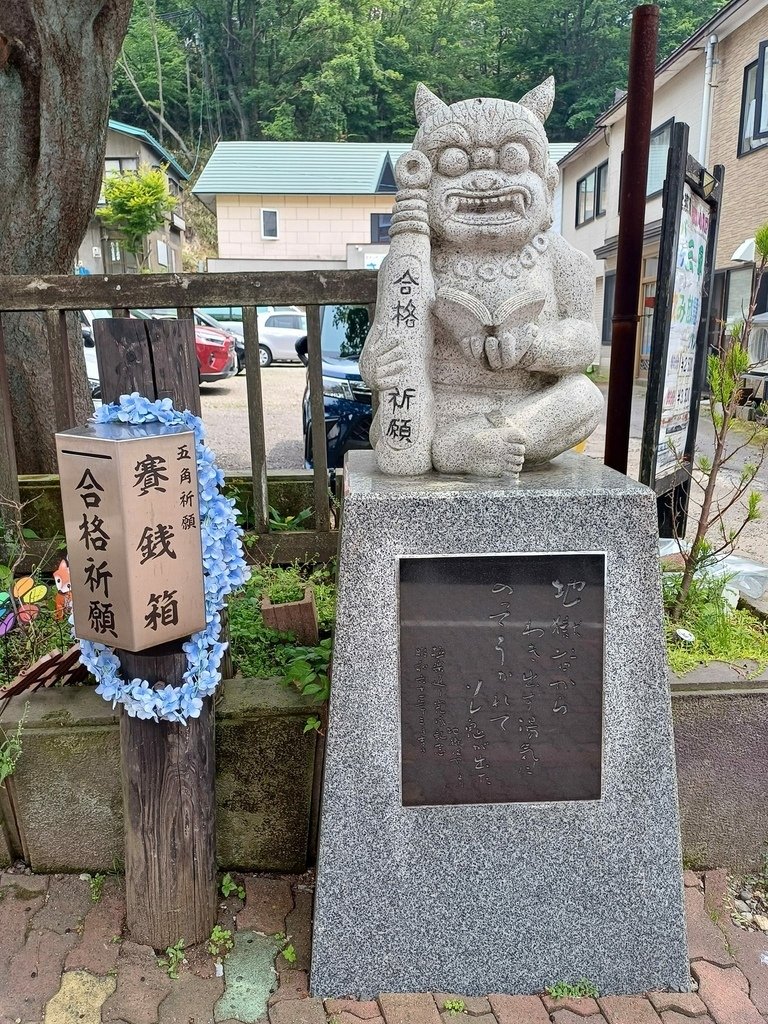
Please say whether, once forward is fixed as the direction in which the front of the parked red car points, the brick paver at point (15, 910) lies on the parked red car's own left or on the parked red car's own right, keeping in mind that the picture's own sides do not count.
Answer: on the parked red car's own right

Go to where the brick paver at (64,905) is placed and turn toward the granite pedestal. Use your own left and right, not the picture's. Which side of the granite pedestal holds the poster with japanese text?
left
